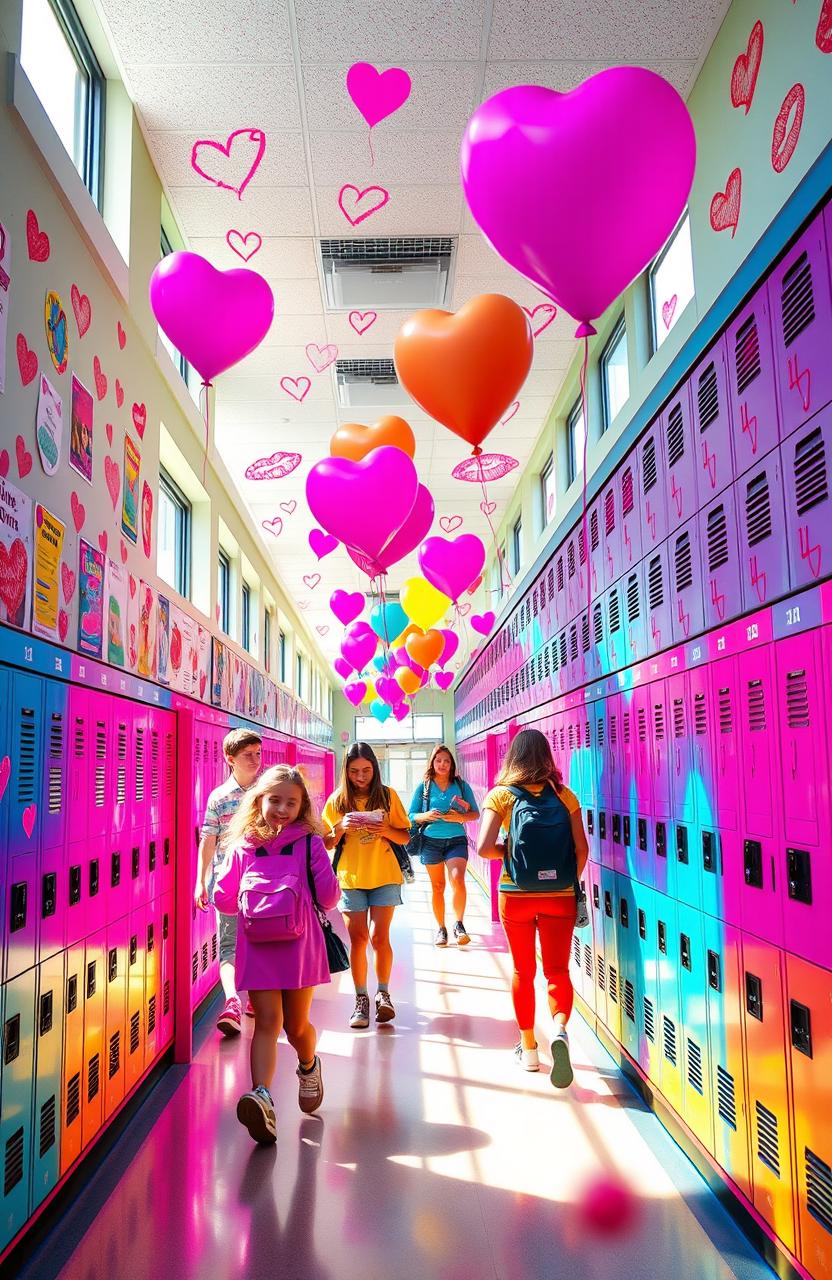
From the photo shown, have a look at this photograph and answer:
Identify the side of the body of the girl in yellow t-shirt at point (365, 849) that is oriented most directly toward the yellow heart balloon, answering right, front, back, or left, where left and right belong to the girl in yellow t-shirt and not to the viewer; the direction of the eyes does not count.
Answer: back

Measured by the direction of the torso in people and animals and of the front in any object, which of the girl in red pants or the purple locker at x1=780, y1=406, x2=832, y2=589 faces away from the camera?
the girl in red pants

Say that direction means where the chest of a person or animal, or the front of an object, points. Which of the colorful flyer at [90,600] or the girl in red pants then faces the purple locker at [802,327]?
the colorful flyer

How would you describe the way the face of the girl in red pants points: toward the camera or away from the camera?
away from the camera

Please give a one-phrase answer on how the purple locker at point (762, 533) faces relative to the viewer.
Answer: facing the viewer and to the left of the viewer

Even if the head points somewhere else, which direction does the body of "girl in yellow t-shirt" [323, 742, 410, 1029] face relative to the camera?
toward the camera

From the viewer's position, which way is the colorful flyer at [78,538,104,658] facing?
facing the viewer and to the right of the viewer

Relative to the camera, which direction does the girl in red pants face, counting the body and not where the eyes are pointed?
away from the camera

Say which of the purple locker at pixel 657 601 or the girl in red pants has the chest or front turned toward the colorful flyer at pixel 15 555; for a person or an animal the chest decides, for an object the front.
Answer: the purple locker

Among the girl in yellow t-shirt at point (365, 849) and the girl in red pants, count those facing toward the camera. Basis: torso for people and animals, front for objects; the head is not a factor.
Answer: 1

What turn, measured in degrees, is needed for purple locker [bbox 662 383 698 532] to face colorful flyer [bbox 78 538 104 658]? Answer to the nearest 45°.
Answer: approximately 45° to its right

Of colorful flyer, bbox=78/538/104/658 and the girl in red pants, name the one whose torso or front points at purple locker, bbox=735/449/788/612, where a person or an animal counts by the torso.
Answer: the colorful flyer

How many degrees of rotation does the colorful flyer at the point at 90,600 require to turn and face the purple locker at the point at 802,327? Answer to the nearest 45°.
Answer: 0° — it already faces it
